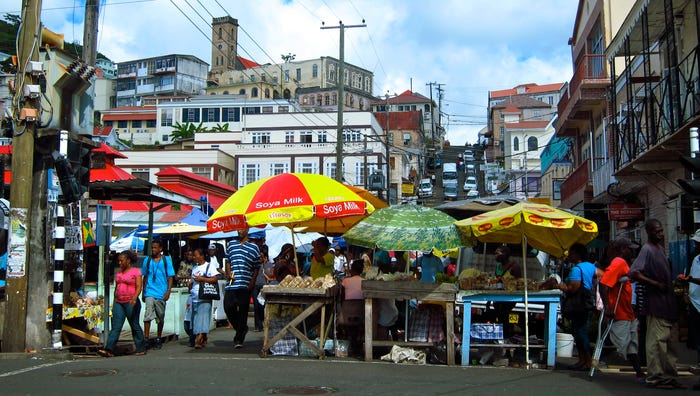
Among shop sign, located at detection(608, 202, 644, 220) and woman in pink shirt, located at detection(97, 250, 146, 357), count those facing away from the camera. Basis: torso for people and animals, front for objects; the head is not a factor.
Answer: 0

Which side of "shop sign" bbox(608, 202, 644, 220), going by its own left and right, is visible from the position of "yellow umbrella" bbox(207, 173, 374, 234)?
front

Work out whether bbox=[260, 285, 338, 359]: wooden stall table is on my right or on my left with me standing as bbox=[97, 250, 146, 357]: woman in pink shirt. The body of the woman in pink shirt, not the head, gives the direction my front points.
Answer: on my left

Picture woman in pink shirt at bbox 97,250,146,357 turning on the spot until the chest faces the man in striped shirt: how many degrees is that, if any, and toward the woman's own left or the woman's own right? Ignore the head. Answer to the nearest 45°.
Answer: approximately 135° to the woman's own left

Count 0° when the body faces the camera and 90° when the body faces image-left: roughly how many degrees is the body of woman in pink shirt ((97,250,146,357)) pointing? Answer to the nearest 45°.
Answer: approximately 45°

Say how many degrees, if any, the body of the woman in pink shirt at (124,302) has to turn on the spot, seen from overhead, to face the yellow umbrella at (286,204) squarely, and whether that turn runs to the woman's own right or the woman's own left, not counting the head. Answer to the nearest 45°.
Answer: approximately 135° to the woman's own left

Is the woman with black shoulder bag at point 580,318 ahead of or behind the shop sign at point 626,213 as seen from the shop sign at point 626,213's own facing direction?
ahead

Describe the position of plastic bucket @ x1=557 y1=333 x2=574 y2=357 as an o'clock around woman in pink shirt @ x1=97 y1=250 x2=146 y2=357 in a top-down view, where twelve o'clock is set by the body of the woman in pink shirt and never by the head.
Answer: The plastic bucket is roughly at 8 o'clock from the woman in pink shirt.

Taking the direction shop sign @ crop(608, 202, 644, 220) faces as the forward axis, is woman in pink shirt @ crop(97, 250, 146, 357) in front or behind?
in front

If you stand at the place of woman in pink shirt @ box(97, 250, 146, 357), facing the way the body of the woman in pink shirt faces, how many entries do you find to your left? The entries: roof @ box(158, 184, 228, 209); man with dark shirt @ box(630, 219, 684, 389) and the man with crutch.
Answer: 2
